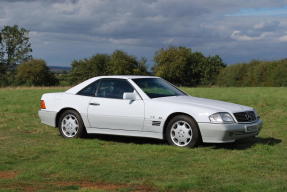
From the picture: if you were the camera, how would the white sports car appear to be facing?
facing the viewer and to the right of the viewer
